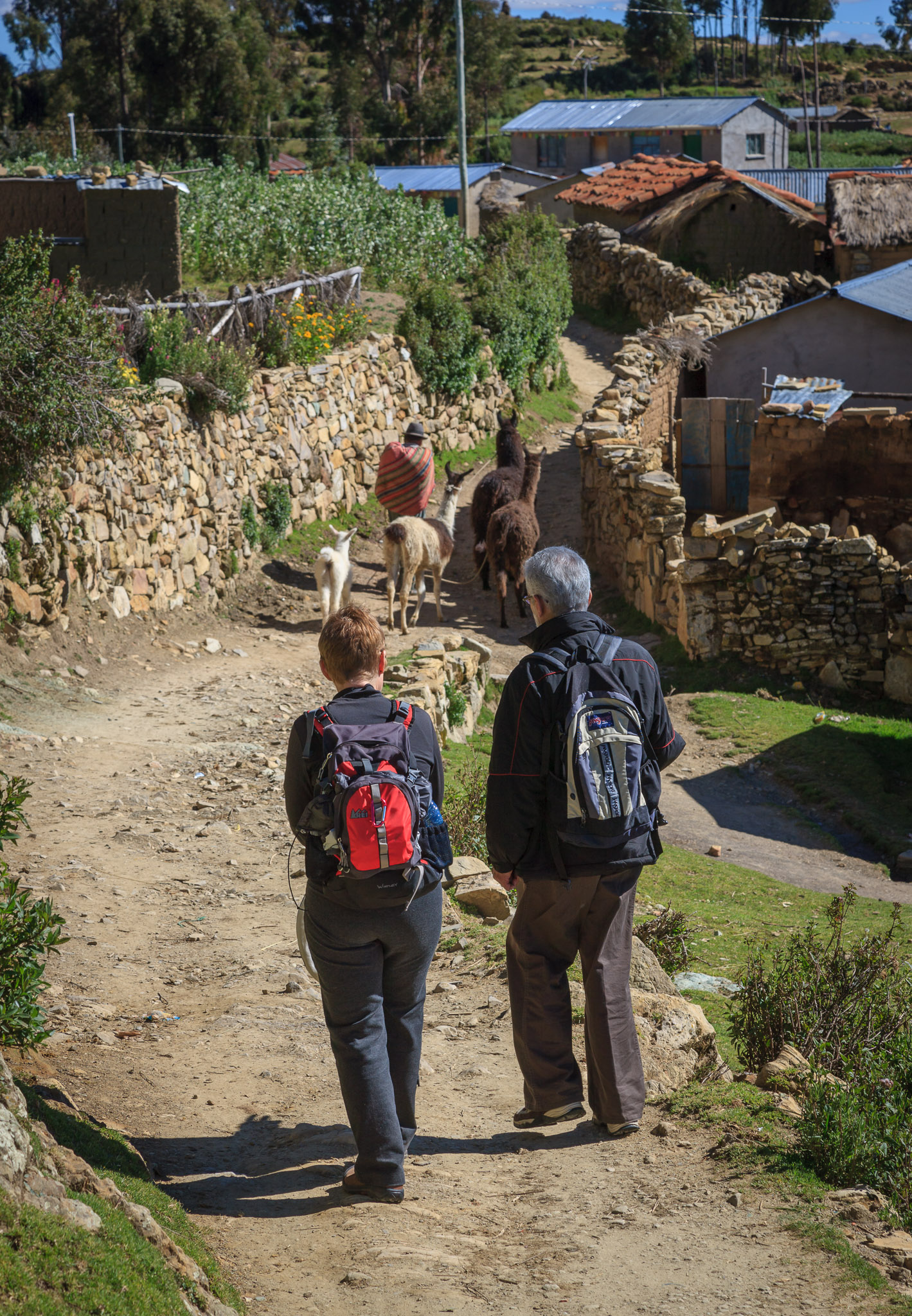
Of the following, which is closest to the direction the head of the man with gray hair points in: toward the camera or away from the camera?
away from the camera

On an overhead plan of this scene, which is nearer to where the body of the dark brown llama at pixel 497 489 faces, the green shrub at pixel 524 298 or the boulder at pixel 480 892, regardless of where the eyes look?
the green shrub

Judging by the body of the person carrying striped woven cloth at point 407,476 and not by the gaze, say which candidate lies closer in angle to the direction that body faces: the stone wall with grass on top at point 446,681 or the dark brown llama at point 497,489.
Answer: the dark brown llama

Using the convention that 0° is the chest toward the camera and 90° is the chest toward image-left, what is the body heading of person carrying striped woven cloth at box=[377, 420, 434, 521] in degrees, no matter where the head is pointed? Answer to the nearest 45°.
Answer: approximately 180°

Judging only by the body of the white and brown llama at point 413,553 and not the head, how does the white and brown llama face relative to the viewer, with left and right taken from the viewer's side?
facing away from the viewer and to the right of the viewer

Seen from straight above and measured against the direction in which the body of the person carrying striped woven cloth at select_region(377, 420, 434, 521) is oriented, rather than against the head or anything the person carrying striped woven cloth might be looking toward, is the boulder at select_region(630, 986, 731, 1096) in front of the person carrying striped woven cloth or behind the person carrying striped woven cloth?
behind

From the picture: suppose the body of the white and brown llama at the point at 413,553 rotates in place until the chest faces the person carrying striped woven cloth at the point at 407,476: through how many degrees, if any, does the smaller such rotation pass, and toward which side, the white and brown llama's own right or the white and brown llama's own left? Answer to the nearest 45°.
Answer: approximately 45° to the white and brown llama's own left

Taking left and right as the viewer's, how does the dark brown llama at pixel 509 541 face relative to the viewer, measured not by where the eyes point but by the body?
facing away from the viewer and to the right of the viewer
